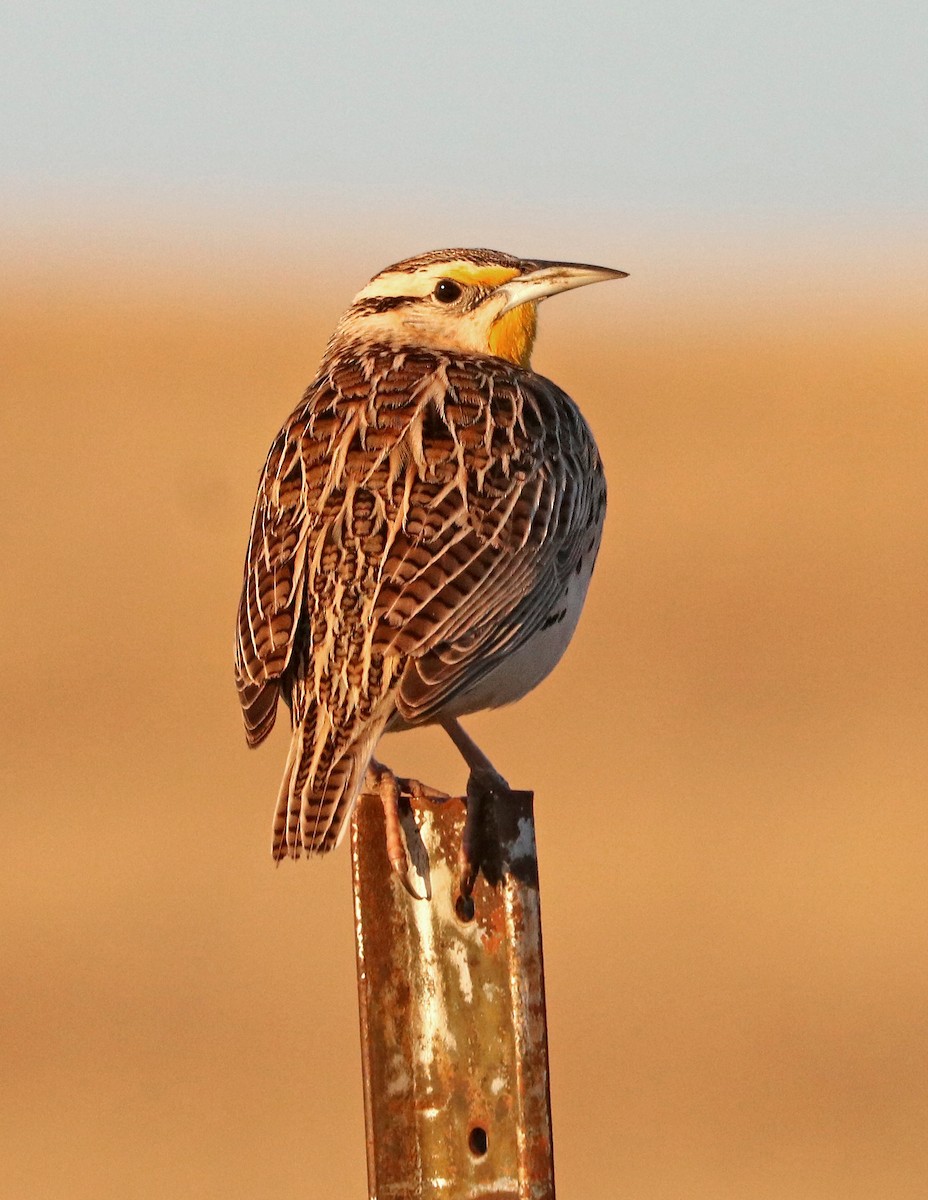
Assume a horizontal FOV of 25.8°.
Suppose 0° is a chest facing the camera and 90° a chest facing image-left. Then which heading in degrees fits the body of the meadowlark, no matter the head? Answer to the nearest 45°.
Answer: approximately 225°
